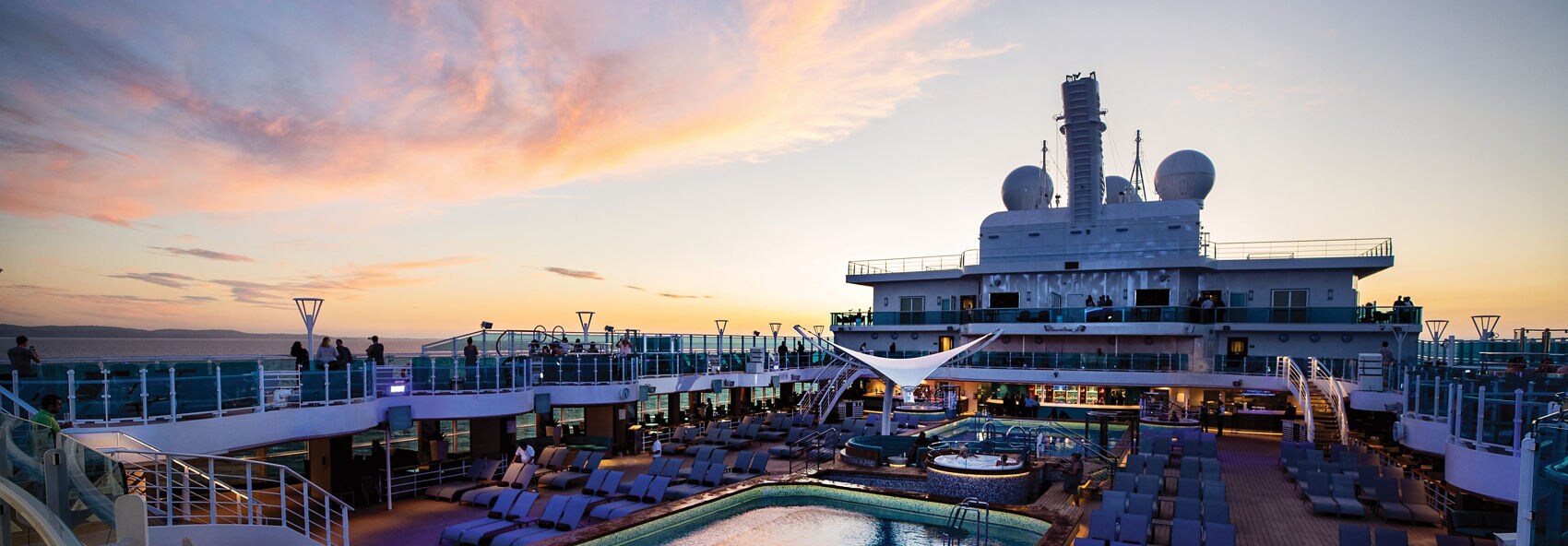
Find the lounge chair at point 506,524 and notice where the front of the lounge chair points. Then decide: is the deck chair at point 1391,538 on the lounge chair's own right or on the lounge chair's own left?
on the lounge chair's own left

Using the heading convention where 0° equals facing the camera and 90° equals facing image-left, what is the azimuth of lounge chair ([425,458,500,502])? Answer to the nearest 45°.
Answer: approximately 45°

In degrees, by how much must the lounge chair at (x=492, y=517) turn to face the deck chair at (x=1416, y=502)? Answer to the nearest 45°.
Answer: approximately 135° to its left

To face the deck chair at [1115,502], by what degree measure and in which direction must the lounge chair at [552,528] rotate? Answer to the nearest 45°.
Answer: approximately 135° to its left
